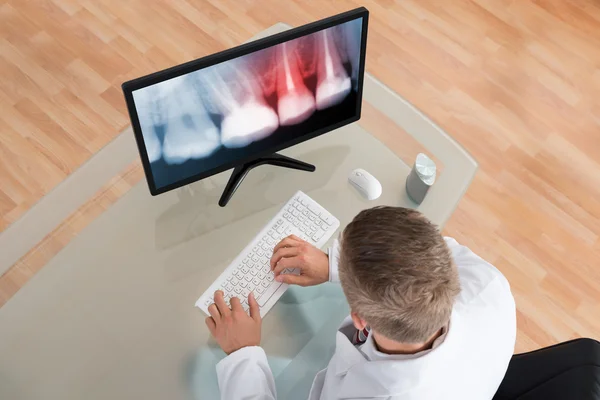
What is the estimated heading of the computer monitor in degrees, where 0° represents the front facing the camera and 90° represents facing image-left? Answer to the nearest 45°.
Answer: approximately 315°

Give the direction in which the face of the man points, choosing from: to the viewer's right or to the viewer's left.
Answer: to the viewer's left

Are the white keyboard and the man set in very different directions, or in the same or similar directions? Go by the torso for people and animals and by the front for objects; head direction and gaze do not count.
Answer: very different directions

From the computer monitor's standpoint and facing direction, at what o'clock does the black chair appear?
The black chair is roughly at 12 o'clock from the computer monitor.

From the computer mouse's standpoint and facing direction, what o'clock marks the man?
The man is roughly at 7 o'clock from the computer mouse.

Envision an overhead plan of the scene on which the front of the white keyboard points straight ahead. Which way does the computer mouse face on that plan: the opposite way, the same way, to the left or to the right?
the opposite way

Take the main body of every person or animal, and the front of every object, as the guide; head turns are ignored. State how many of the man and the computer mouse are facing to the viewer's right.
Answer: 0

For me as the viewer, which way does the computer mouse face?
facing away from the viewer and to the left of the viewer

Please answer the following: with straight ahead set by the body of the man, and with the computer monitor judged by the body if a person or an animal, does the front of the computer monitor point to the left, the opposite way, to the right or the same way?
the opposite way

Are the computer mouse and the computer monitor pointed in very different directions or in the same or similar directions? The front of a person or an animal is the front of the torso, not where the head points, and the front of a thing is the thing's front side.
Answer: very different directions
